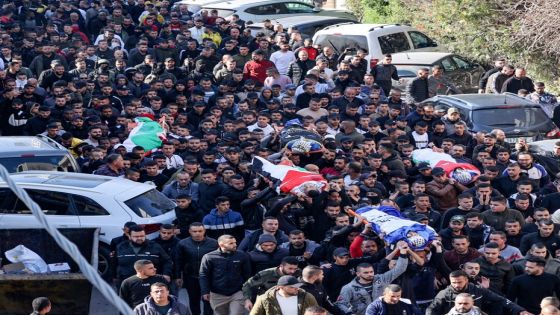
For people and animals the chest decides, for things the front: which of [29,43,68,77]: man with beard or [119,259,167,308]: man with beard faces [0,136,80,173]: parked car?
[29,43,68,77]: man with beard

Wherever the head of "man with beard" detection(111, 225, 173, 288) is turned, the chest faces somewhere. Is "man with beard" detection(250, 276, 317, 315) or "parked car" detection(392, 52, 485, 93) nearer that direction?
the man with beard

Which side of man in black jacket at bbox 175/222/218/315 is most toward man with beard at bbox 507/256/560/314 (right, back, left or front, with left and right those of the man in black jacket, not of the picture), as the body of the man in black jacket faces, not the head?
left

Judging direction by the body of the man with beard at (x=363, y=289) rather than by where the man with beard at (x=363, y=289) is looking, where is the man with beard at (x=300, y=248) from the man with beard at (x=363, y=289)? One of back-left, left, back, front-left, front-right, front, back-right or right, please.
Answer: back

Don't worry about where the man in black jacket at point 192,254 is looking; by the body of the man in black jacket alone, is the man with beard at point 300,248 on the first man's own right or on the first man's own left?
on the first man's own left

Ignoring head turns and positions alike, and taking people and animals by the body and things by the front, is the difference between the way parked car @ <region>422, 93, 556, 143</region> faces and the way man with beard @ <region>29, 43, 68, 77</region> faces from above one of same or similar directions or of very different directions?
very different directions
